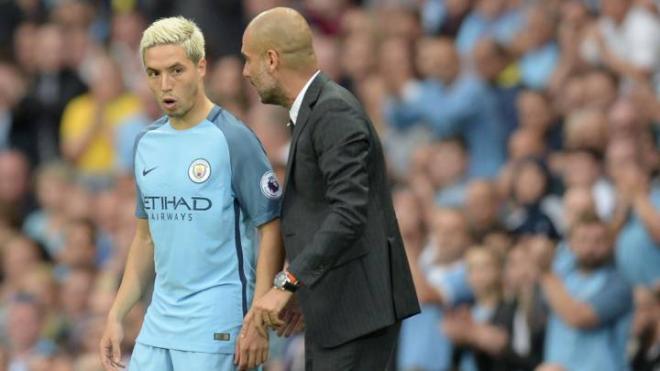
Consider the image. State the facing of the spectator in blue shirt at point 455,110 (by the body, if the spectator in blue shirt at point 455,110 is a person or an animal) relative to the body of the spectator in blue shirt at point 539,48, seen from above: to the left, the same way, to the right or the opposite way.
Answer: the same way

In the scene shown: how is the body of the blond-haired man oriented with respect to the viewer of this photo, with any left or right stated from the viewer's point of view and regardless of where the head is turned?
facing the viewer and to the left of the viewer

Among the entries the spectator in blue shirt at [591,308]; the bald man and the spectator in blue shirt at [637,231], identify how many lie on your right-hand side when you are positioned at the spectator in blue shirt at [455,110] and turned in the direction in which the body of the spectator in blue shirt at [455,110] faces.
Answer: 0

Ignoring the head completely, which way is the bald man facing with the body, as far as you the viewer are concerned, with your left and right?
facing to the left of the viewer

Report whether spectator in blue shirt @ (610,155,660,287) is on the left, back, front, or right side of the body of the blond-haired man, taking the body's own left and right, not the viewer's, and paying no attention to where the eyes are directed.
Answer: back

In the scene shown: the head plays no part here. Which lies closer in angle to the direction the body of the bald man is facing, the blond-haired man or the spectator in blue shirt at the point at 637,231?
the blond-haired man

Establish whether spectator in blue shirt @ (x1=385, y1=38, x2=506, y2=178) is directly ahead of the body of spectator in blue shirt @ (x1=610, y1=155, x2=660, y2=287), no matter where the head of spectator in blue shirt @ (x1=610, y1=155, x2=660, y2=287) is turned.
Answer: no

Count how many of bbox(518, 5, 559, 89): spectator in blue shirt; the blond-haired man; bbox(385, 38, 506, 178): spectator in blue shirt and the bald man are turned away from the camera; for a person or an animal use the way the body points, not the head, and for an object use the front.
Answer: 0

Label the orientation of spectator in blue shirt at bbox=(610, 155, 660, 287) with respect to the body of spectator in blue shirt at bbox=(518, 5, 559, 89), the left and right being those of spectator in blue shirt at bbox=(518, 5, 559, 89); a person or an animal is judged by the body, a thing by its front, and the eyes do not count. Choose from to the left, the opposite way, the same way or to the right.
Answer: the same way

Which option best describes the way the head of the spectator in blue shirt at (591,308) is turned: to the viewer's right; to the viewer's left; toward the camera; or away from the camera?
toward the camera

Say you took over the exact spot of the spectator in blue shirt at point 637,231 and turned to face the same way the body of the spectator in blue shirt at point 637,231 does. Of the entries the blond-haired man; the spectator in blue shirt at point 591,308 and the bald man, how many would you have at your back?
0

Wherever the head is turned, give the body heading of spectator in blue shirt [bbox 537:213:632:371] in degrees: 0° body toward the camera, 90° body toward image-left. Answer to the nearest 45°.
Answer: approximately 45°

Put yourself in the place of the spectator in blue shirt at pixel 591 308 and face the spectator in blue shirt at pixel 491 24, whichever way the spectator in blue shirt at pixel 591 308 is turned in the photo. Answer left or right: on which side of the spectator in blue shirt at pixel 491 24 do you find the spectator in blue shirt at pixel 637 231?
right

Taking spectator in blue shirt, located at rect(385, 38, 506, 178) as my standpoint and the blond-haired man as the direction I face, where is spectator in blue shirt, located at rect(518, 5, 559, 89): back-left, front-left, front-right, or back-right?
back-left
